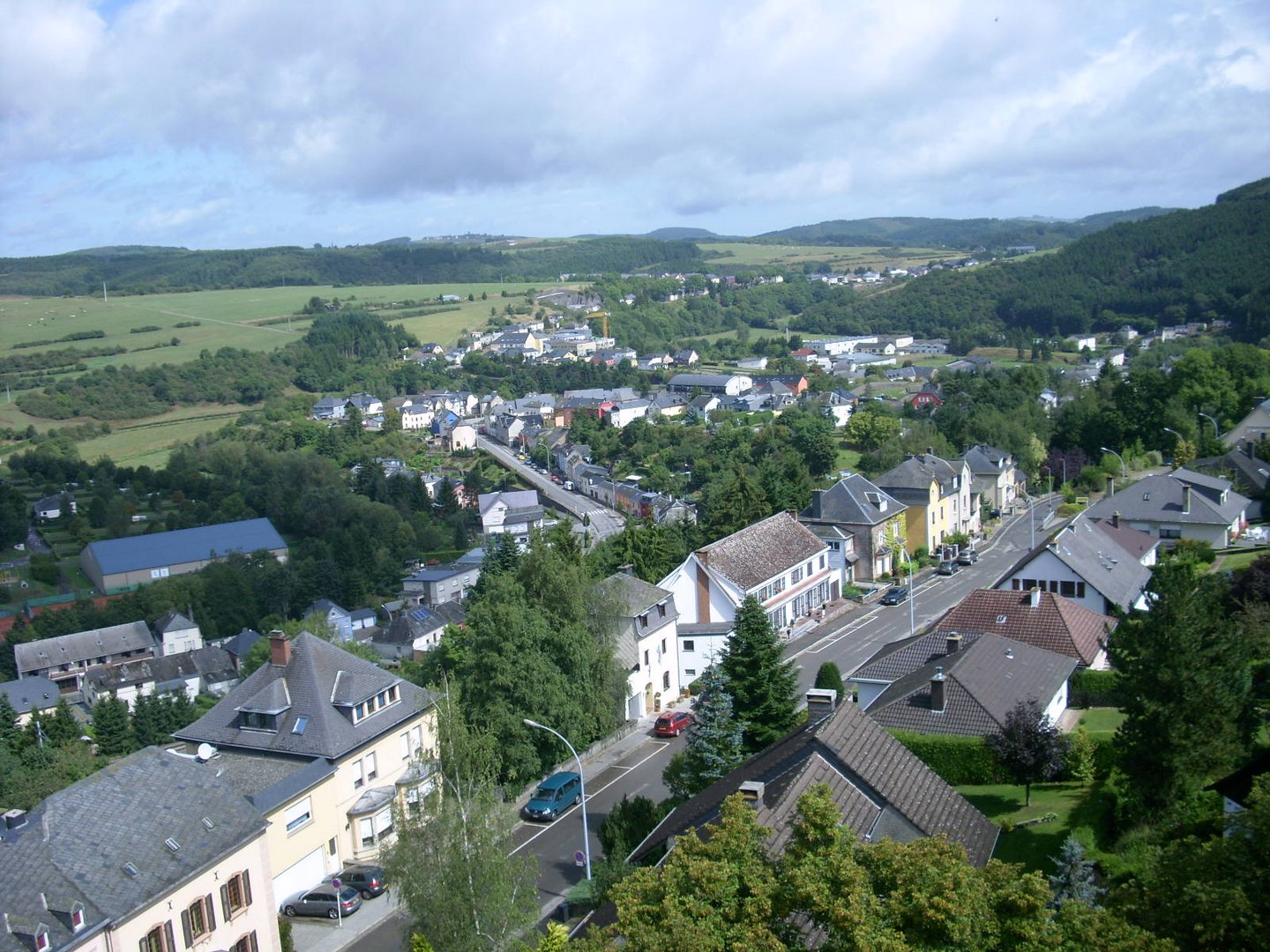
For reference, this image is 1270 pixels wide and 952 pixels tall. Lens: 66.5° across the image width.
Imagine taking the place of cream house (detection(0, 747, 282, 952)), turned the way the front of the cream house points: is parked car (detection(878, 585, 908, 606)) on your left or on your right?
on your left

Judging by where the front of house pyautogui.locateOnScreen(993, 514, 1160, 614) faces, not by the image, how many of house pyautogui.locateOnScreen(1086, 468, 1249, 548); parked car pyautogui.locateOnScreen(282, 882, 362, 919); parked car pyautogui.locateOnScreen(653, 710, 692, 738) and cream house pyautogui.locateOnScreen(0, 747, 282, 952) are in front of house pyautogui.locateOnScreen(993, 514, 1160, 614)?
3

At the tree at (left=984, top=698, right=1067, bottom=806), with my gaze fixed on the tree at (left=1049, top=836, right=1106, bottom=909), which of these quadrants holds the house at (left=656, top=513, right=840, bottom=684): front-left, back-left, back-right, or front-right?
back-right

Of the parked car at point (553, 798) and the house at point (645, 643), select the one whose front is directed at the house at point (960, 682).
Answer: the house at point (645, 643)

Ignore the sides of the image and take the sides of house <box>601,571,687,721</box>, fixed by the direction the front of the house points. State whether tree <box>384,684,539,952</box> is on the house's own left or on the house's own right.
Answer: on the house's own right

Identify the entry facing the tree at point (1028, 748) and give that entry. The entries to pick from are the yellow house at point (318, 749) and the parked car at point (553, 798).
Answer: the yellow house

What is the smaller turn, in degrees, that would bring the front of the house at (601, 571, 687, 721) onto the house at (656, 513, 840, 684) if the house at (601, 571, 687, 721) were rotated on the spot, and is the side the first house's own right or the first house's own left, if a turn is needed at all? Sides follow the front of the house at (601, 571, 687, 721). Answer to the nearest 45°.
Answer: approximately 90° to the first house's own left

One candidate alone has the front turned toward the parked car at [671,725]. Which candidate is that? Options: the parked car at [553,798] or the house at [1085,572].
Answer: the house

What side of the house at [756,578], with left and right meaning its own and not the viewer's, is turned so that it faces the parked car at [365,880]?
right

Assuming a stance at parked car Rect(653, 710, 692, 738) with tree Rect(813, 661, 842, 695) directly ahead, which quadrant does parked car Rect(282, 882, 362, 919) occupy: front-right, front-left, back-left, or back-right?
back-right

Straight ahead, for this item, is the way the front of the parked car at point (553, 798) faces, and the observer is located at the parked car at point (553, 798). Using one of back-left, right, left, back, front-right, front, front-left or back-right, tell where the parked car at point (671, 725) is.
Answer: back

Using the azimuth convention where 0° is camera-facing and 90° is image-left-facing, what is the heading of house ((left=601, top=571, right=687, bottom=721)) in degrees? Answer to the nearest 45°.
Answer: approximately 315°
